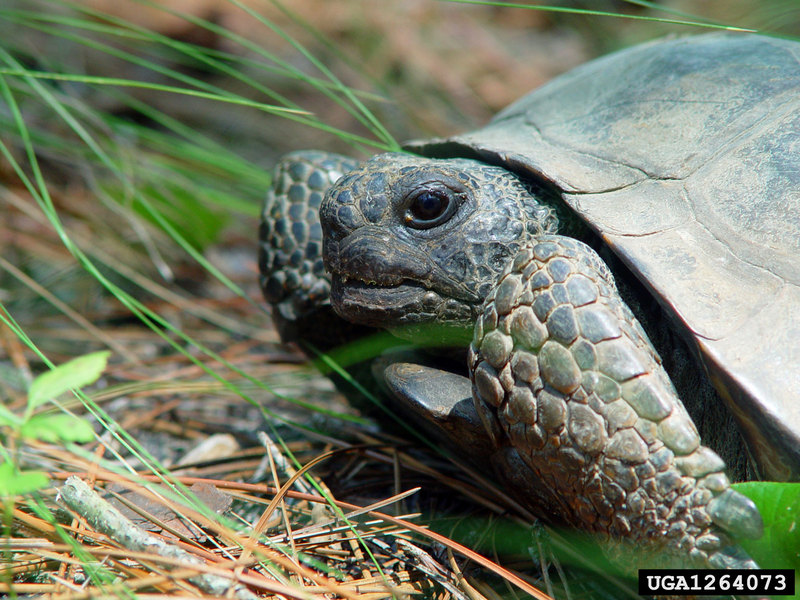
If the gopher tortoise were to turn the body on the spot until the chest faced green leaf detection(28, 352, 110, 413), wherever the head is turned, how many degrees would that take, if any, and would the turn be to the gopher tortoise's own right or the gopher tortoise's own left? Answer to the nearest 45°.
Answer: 0° — it already faces it

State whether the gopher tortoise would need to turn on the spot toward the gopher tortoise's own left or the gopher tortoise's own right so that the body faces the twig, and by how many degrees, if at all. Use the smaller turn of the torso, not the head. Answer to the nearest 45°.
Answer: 0° — it already faces it

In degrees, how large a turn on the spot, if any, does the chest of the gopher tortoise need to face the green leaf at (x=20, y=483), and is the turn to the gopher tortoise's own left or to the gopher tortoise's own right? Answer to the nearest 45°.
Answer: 0° — it already faces it

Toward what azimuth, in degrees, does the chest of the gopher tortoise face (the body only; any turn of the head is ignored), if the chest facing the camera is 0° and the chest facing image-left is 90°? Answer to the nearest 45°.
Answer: approximately 45°

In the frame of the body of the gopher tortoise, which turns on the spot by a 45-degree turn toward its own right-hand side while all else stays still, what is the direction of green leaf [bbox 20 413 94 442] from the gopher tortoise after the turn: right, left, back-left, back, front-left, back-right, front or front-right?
front-left
